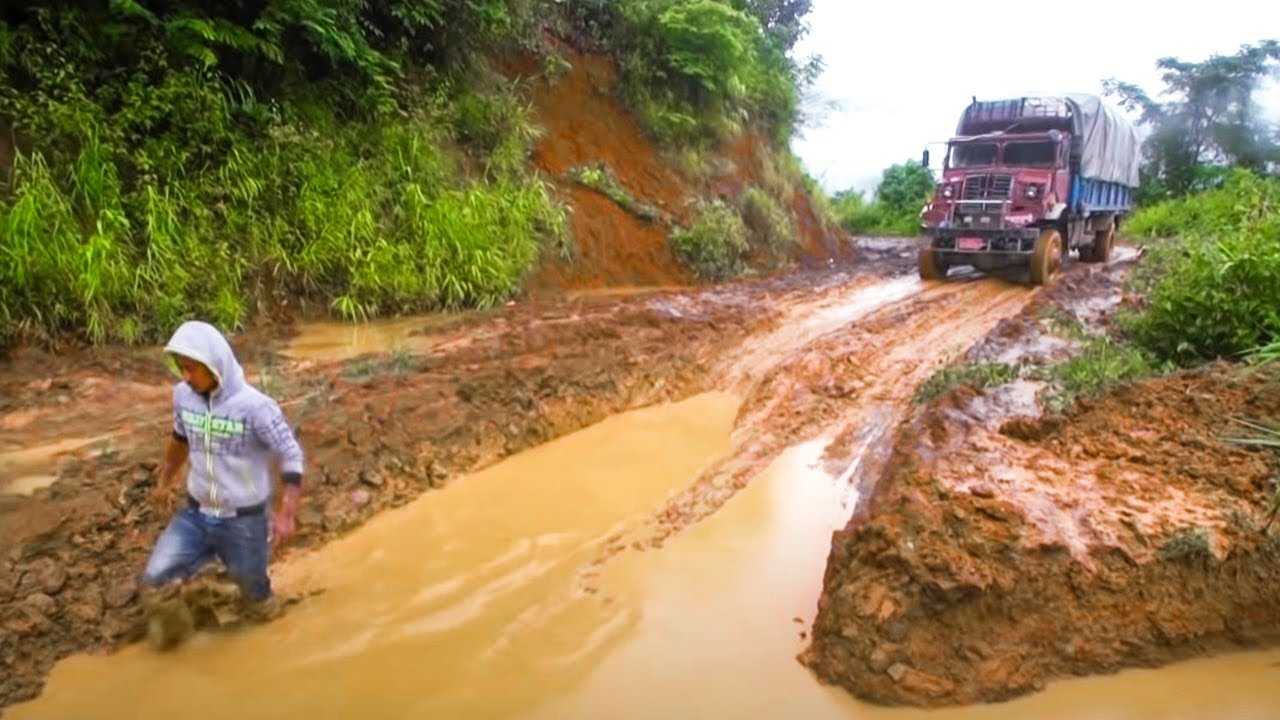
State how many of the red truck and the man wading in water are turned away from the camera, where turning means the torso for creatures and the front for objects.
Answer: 0

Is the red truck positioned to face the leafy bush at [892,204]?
no

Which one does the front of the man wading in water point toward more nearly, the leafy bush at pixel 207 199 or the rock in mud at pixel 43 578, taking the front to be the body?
the rock in mud

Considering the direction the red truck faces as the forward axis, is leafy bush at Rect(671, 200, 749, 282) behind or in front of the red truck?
in front

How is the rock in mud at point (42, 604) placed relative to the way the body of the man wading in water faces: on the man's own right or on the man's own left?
on the man's own right

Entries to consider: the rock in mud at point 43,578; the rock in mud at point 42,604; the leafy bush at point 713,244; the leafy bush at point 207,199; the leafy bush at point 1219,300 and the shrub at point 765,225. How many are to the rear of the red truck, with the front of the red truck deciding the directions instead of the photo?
0

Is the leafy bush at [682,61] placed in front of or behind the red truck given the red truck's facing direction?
in front

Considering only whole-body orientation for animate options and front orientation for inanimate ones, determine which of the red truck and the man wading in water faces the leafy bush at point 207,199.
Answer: the red truck

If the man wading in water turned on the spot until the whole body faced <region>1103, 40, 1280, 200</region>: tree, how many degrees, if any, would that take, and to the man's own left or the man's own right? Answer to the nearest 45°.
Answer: approximately 180°

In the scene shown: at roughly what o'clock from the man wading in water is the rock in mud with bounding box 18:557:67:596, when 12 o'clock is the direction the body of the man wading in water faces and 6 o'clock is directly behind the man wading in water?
The rock in mud is roughly at 3 o'clock from the man wading in water.

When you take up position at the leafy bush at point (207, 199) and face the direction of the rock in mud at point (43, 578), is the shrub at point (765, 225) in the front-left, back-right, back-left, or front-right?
back-left

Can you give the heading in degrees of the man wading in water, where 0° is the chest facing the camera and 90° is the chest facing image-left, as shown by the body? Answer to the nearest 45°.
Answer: approximately 45°

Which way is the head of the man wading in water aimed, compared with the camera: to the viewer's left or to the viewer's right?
to the viewer's left

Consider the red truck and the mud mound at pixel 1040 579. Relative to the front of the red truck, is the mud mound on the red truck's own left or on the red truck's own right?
on the red truck's own left

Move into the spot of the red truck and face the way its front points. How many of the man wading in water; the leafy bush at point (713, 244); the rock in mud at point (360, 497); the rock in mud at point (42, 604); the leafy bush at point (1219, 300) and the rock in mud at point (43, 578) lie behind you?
0

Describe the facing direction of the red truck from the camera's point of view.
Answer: facing the viewer and to the left of the viewer

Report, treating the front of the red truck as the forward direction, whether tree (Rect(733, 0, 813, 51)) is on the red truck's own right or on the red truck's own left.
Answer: on the red truck's own right

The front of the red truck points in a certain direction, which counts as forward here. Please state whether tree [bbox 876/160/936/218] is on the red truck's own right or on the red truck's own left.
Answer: on the red truck's own right

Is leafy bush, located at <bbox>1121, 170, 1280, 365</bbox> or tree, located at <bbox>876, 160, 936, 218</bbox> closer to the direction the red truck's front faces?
the leafy bush

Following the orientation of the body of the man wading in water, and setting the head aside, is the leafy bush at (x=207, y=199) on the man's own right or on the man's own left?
on the man's own right

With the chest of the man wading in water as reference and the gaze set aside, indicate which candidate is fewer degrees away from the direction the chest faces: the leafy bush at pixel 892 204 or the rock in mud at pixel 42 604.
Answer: the rock in mud
